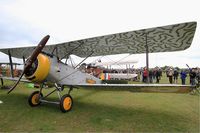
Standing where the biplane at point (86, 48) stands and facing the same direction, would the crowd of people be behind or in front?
behind

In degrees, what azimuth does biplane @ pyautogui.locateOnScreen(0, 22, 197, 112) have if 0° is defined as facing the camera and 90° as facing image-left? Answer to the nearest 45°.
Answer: approximately 45°
